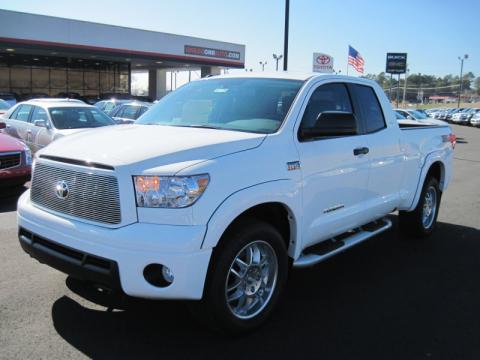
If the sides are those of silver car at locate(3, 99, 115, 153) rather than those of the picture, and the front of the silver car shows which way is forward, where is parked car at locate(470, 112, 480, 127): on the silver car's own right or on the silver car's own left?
on the silver car's own left

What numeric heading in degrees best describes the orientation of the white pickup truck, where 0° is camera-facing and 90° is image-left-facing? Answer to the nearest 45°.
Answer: approximately 45°

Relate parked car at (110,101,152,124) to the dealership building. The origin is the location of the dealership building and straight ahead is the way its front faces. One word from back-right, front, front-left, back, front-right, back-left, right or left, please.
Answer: front-right

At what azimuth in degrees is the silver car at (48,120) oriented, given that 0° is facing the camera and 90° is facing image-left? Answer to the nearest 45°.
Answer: approximately 315°

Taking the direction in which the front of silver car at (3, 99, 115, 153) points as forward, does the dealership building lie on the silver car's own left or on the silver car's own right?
on the silver car's own left

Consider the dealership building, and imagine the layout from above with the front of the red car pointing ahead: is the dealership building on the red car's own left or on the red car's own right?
on the red car's own left

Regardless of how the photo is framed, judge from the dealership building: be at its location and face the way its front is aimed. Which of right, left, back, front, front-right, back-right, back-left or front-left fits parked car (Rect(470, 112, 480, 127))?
front-left
